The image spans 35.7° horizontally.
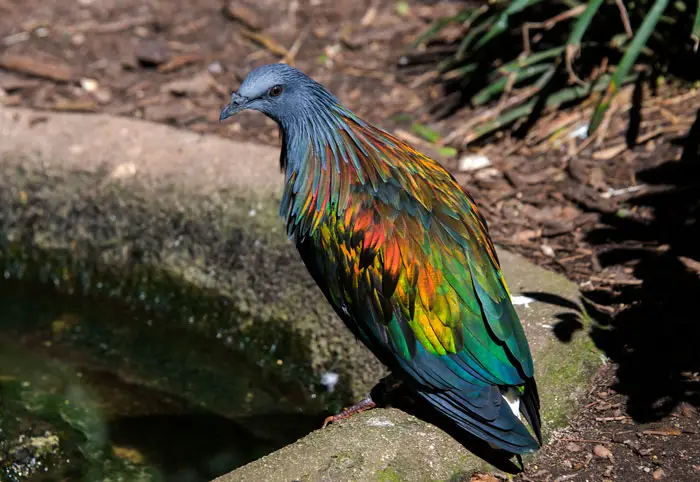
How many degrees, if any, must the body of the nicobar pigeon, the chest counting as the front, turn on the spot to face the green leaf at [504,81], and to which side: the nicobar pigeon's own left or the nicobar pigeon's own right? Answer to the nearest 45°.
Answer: approximately 90° to the nicobar pigeon's own right

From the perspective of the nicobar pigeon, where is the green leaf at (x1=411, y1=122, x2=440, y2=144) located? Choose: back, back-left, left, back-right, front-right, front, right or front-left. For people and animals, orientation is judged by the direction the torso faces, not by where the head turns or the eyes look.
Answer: right

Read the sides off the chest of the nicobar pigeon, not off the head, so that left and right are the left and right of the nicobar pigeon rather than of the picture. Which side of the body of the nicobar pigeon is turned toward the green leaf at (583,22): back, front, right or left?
right

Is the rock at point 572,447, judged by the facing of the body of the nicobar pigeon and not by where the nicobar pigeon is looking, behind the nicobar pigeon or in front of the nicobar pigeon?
behind

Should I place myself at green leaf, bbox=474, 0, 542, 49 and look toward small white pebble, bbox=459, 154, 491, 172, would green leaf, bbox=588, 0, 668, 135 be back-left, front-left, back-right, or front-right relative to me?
front-left

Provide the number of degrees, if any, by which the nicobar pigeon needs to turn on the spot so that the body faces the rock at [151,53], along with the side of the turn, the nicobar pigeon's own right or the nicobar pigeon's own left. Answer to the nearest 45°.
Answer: approximately 45° to the nicobar pigeon's own right

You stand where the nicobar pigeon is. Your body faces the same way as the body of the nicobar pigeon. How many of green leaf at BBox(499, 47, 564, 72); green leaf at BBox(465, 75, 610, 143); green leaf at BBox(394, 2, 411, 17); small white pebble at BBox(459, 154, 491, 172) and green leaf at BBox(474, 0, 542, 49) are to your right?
5

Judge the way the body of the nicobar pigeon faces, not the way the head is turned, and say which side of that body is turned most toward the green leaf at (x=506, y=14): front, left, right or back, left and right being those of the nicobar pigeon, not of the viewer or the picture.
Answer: right

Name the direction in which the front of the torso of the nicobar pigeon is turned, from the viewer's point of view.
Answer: to the viewer's left

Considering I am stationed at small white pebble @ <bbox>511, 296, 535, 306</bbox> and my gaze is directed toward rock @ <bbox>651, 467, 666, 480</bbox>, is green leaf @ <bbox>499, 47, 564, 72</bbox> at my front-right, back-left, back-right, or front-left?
back-left

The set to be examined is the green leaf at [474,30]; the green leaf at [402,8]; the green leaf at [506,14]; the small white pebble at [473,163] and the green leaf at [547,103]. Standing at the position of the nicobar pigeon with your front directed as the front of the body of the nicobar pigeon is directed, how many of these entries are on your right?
5

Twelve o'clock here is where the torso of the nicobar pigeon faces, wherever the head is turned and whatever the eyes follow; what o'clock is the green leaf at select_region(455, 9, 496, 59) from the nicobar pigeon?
The green leaf is roughly at 3 o'clock from the nicobar pigeon.
